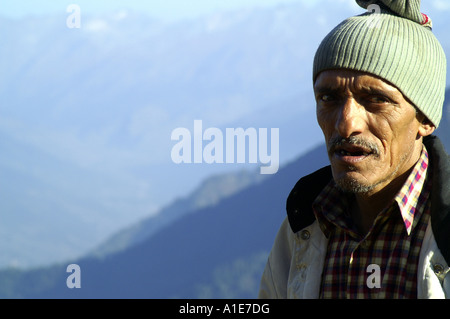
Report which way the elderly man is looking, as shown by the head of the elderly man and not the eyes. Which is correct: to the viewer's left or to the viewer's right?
to the viewer's left

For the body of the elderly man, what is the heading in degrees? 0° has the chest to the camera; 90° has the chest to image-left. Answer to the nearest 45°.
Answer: approximately 45°
